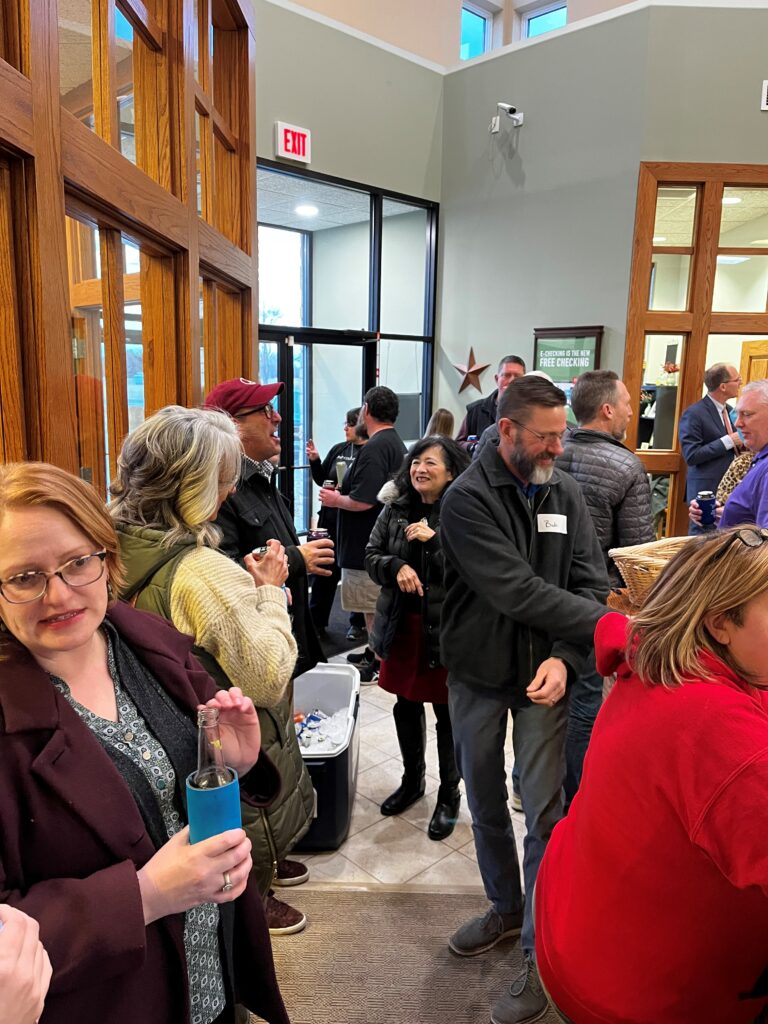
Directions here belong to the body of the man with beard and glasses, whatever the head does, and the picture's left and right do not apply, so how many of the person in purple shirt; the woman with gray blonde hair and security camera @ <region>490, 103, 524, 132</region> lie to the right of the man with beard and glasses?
1

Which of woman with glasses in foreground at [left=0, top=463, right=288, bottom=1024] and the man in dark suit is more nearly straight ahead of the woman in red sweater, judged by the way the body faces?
the man in dark suit

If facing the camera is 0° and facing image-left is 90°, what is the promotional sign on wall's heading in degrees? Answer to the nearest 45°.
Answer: approximately 0°

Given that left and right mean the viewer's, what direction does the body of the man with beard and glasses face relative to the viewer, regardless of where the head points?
facing the viewer and to the right of the viewer

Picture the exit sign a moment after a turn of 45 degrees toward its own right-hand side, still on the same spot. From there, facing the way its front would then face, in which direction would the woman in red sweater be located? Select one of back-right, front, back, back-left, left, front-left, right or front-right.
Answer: front

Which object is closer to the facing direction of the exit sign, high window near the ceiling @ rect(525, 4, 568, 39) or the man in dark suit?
the man in dark suit

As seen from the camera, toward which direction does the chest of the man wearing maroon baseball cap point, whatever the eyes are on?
to the viewer's right

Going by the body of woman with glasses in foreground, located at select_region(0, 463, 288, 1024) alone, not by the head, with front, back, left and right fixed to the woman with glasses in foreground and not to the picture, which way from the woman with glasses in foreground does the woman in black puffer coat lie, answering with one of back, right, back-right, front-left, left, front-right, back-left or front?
left

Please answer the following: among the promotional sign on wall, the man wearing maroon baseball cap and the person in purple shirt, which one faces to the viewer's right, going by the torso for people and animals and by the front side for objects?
the man wearing maroon baseball cap

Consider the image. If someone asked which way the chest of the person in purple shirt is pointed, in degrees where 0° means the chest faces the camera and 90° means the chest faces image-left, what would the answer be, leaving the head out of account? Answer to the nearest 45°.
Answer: approximately 90°

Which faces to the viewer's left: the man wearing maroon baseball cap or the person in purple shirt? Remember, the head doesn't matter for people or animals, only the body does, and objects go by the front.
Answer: the person in purple shirt

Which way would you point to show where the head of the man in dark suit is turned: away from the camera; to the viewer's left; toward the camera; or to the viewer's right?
to the viewer's right

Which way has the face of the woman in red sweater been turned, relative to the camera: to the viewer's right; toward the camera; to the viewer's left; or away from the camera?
to the viewer's right
